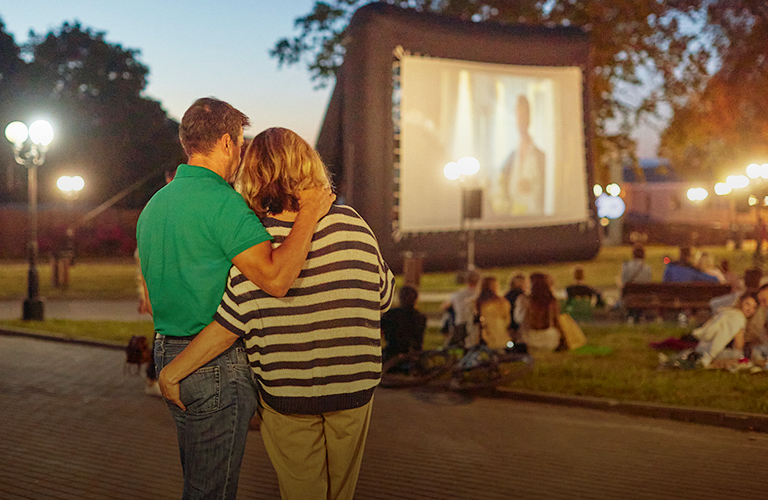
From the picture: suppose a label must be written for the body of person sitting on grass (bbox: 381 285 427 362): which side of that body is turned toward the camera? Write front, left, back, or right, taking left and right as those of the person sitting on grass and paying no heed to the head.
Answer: back

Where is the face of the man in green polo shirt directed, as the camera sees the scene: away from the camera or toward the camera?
away from the camera

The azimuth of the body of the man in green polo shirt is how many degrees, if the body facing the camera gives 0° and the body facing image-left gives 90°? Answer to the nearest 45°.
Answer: approximately 225°

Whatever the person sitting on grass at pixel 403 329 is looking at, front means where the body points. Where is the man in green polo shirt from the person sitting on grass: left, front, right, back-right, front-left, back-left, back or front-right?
back

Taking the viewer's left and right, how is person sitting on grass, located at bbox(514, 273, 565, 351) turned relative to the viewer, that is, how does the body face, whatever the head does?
facing away from the viewer

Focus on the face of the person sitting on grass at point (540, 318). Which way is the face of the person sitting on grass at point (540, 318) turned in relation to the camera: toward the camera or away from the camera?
away from the camera

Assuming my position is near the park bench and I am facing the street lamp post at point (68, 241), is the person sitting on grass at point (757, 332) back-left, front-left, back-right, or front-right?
back-left

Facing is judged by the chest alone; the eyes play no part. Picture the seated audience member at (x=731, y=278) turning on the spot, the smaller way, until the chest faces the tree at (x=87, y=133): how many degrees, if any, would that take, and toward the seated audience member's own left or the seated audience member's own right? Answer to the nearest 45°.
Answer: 0° — they already face it

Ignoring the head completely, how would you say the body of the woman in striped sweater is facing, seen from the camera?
away from the camera

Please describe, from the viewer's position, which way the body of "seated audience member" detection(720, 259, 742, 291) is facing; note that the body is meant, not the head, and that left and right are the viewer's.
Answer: facing away from the viewer and to the left of the viewer

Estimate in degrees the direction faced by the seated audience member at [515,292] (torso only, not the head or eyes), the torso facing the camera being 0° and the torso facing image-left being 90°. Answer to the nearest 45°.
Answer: approximately 180°

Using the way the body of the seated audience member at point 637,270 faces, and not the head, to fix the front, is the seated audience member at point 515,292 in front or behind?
behind

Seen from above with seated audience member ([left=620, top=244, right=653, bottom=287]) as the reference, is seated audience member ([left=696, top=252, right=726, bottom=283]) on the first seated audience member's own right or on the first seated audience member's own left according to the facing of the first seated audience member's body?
on the first seated audience member's own right

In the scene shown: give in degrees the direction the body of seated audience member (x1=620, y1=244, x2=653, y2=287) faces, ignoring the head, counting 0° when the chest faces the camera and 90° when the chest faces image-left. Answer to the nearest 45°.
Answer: approximately 180°

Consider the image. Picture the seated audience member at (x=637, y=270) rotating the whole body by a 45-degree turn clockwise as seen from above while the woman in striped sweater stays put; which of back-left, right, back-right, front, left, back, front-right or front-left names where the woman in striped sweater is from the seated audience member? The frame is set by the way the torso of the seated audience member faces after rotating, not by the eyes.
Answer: back-right
